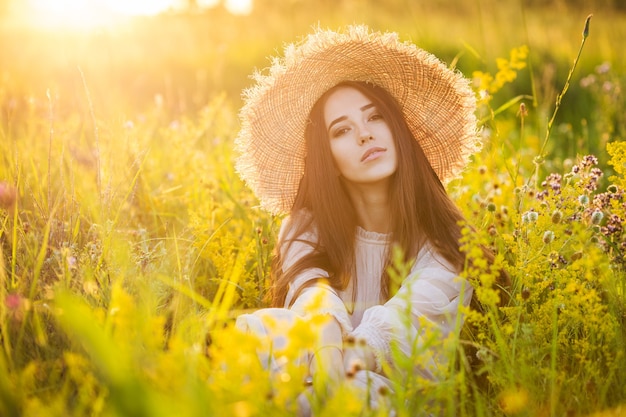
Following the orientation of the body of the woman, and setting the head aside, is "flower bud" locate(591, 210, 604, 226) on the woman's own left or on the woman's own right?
on the woman's own left

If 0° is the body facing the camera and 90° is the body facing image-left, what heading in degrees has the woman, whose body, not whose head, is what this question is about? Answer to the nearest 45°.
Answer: approximately 0°
